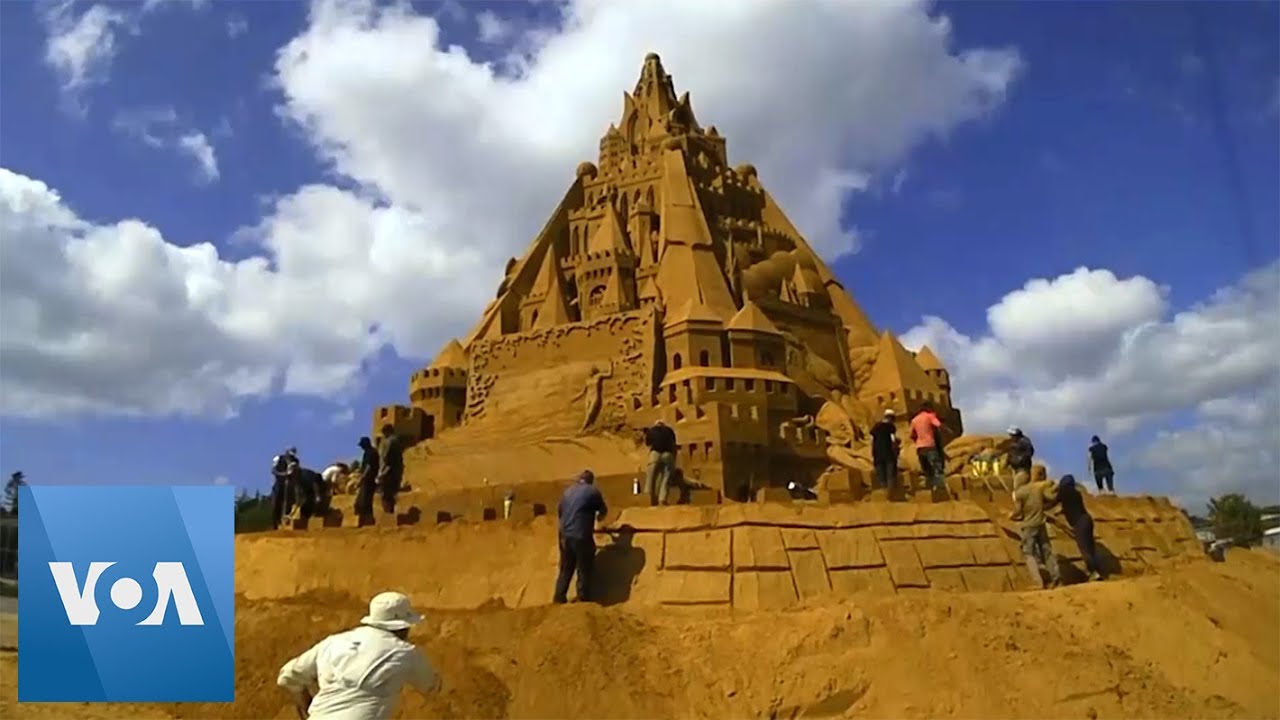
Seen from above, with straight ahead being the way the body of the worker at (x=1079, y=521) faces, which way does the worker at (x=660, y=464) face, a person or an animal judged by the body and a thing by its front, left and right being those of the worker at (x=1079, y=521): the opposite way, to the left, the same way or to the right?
the same way

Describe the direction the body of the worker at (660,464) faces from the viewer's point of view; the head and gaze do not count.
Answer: away from the camera

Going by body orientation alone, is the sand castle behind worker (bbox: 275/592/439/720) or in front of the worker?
in front

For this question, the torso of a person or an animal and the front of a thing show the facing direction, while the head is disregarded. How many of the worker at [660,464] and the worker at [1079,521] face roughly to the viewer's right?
0

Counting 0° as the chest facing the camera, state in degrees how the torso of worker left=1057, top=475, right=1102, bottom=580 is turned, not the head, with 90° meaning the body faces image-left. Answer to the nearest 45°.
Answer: approximately 135°

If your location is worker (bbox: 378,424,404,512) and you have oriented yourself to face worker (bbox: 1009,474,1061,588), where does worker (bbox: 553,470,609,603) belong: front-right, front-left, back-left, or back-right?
front-right

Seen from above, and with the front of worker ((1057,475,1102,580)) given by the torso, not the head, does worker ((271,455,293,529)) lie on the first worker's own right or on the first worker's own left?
on the first worker's own left

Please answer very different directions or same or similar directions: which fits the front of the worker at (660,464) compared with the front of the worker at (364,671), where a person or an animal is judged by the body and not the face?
same or similar directions

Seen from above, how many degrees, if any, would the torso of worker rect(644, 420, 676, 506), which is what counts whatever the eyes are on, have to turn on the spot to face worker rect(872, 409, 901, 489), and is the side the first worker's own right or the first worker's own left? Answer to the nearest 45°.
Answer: approximately 90° to the first worker's own right

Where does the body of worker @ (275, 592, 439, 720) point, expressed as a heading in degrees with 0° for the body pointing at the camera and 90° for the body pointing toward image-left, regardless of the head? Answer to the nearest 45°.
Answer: approximately 225°

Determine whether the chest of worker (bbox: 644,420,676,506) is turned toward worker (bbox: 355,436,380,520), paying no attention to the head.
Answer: no

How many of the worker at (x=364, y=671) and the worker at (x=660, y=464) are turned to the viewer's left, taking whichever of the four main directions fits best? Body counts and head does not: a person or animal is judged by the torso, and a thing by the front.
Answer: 0

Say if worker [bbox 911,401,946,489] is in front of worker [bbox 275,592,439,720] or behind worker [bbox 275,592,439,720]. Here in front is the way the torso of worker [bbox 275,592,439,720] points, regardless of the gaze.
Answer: in front

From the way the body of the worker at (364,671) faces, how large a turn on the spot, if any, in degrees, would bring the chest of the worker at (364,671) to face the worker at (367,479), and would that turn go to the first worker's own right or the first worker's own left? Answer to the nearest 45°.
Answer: approximately 45° to the first worker's own left

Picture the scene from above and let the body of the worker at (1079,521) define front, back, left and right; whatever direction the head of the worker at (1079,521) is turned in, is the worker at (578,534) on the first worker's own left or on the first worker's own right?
on the first worker's own left

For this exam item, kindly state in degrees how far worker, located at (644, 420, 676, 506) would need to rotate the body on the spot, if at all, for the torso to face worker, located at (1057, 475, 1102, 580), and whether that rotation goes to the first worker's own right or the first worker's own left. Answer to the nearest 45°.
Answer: approximately 90° to the first worker's own right

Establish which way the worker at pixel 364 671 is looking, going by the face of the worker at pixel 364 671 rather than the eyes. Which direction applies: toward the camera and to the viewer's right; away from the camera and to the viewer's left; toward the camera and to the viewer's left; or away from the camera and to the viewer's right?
away from the camera and to the viewer's right
